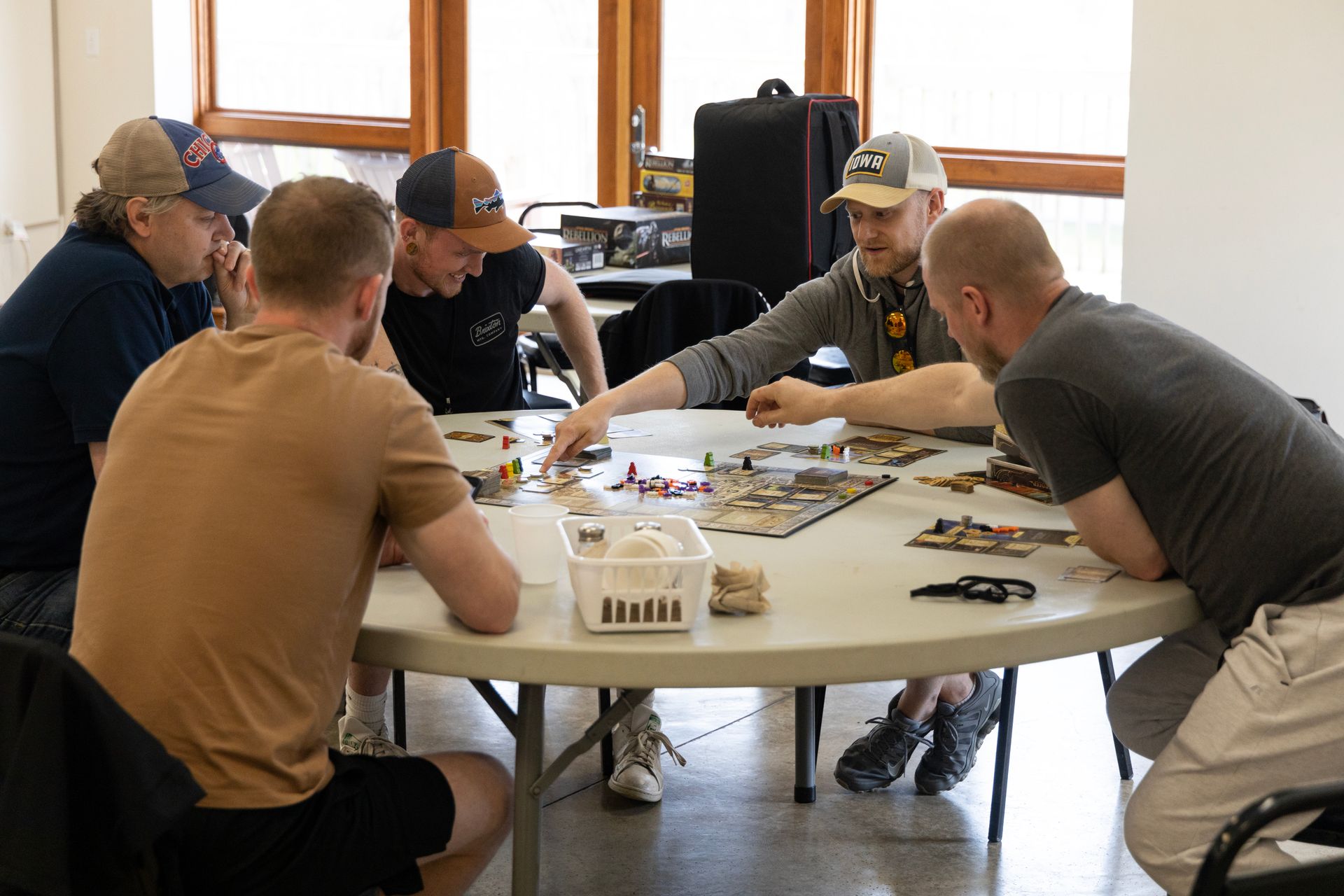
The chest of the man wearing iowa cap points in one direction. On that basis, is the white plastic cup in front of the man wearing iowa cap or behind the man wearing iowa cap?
in front

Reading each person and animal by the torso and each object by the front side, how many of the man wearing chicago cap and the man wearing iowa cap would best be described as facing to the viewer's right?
1

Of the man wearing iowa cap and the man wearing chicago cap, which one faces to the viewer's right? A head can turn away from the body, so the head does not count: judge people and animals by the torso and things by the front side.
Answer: the man wearing chicago cap

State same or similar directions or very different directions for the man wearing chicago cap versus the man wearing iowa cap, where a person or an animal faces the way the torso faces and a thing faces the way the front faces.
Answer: very different directions

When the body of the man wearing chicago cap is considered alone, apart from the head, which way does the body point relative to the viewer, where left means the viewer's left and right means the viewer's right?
facing to the right of the viewer

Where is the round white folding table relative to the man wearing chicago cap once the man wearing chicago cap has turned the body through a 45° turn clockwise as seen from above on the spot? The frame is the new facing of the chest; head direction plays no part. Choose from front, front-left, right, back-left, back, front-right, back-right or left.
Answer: front

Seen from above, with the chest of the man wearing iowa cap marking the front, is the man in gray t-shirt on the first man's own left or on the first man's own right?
on the first man's own left
